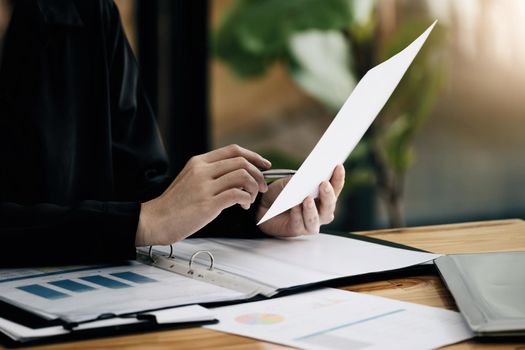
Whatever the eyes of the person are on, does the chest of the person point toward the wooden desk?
yes

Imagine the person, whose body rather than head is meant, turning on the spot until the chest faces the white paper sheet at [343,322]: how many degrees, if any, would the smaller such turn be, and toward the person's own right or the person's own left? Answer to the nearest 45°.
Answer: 0° — they already face it

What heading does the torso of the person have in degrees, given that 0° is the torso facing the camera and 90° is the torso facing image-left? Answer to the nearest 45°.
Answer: approximately 315°
